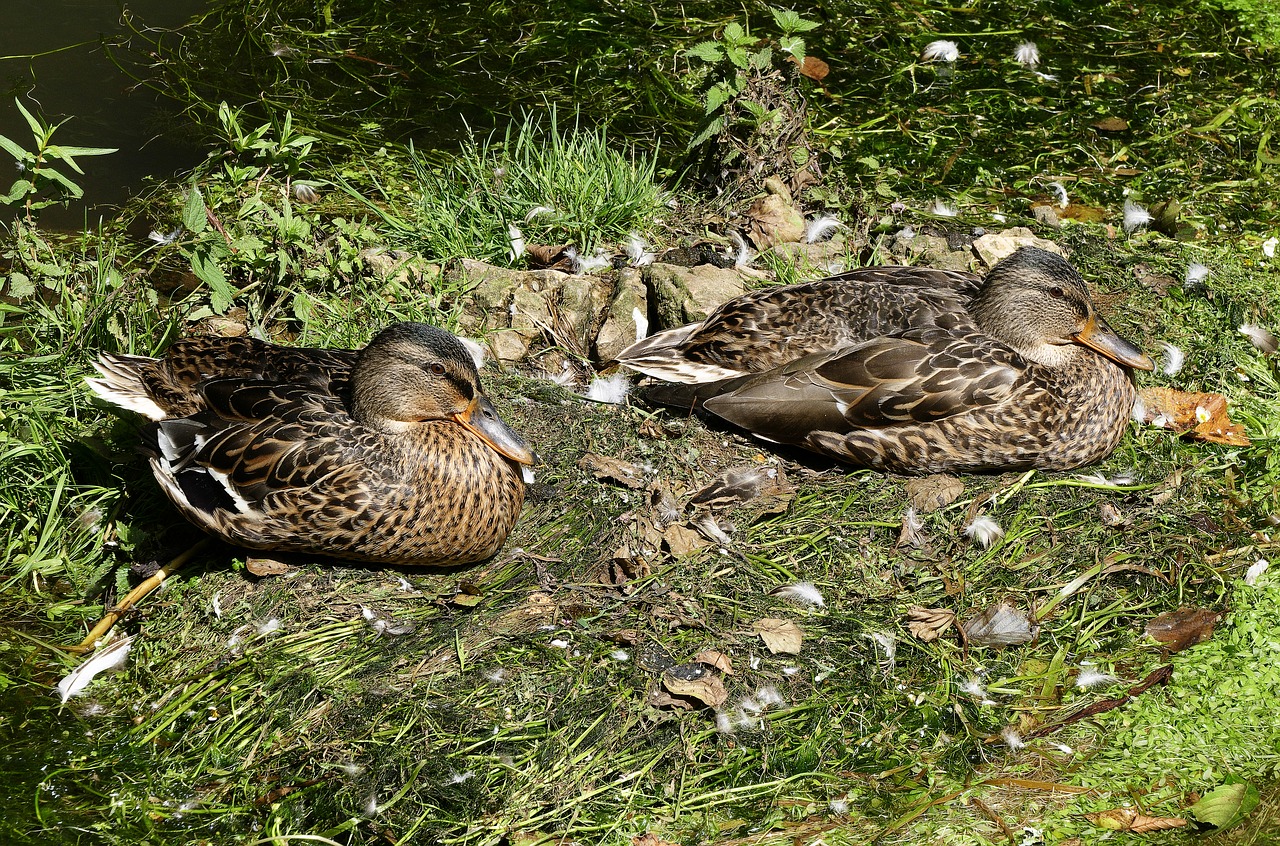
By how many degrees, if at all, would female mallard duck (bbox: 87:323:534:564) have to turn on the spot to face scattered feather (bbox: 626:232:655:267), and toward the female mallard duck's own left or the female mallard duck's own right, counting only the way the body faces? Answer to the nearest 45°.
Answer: approximately 90° to the female mallard duck's own left

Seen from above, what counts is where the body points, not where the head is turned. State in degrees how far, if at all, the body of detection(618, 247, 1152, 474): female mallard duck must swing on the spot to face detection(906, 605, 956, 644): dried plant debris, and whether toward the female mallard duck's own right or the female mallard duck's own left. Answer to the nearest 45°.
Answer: approximately 90° to the female mallard duck's own right

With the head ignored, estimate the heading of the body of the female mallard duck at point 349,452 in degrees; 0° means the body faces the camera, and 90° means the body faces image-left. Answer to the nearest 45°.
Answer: approximately 315°

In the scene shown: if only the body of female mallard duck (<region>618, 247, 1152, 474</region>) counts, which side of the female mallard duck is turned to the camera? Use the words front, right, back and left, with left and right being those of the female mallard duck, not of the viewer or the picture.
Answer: right

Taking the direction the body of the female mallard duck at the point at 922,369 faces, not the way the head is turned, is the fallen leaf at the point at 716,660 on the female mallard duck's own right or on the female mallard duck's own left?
on the female mallard duck's own right

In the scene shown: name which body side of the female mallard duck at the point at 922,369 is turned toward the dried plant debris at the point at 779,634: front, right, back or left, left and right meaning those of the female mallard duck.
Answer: right

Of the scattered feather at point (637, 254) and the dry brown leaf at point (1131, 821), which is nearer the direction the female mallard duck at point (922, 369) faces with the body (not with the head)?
the dry brown leaf
